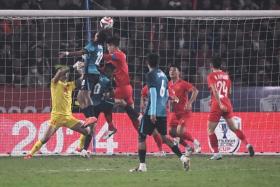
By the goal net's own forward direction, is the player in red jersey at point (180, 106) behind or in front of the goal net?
in front

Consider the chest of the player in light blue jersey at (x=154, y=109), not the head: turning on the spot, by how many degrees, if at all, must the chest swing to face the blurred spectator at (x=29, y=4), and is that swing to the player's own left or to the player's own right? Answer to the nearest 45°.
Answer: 0° — they already face them

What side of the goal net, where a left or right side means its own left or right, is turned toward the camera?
front

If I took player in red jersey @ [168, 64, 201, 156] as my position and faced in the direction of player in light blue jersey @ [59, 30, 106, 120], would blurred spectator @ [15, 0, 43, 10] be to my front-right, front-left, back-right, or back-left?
front-right

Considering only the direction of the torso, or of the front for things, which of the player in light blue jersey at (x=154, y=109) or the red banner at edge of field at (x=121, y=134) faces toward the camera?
the red banner at edge of field

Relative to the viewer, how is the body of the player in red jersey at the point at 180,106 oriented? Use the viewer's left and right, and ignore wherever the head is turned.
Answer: facing the viewer and to the left of the viewer

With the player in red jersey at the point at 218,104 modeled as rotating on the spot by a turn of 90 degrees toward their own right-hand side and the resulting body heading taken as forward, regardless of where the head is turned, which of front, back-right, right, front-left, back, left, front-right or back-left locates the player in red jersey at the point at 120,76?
back-left

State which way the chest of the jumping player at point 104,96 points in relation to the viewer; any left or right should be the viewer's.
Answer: facing away from the viewer and to the right of the viewer

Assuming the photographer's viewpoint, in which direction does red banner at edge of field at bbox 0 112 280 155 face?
facing the viewer
